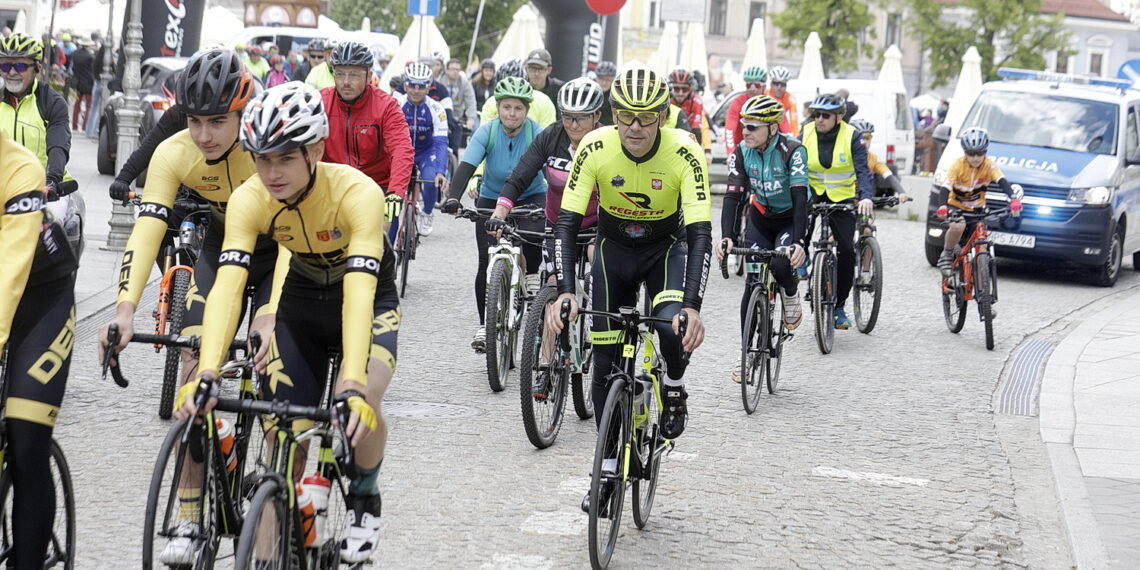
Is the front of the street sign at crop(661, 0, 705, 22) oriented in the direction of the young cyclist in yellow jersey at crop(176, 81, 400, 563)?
yes

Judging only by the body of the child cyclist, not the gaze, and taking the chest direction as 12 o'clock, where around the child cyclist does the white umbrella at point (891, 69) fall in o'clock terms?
The white umbrella is roughly at 6 o'clock from the child cyclist.

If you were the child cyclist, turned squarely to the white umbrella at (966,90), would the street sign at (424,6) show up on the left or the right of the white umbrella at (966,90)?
left

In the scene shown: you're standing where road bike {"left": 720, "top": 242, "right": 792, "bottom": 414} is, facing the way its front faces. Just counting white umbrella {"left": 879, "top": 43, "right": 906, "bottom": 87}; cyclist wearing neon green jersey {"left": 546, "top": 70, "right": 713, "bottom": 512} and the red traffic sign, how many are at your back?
2

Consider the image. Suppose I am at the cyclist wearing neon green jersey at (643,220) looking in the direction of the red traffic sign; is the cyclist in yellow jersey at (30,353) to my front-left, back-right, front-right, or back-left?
back-left

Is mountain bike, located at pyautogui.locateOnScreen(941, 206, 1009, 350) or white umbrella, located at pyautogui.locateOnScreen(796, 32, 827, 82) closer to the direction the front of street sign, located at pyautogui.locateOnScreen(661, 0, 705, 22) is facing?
the mountain bike

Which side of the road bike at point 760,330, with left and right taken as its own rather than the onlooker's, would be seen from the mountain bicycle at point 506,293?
right

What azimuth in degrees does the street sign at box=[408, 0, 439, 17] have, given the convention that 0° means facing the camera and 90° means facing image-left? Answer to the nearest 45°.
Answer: approximately 0°

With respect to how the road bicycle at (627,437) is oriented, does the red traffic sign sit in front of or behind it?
behind

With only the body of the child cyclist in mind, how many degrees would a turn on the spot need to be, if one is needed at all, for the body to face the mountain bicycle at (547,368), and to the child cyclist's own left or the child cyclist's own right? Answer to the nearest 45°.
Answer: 0° — they already face it

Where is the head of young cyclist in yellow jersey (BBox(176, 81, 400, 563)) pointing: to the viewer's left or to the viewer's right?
to the viewer's left
